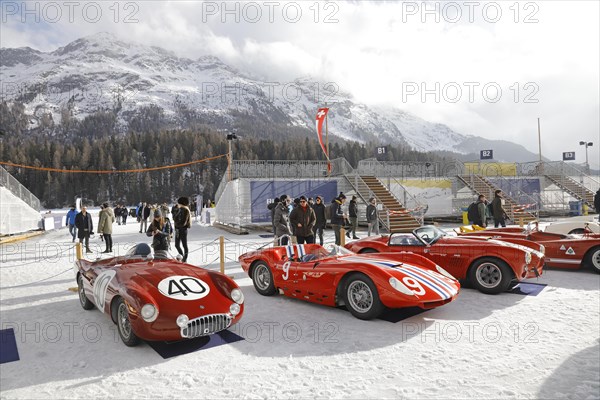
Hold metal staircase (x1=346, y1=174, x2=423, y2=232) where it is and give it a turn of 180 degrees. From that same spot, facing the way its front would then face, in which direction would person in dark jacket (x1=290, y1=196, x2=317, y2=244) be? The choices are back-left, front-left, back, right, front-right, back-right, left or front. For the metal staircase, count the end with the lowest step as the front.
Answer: back-left

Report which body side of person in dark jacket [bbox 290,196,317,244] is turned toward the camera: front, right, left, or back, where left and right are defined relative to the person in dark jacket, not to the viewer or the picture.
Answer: front

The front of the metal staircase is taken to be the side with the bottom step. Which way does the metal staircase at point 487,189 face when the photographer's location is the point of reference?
facing the viewer and to the right of the viewer

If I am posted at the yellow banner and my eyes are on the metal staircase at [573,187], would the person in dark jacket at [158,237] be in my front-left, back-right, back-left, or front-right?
back-right

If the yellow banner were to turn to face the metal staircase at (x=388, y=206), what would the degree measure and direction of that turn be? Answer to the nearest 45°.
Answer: approximately 45° to its right

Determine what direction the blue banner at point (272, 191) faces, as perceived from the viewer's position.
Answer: facing the viewer

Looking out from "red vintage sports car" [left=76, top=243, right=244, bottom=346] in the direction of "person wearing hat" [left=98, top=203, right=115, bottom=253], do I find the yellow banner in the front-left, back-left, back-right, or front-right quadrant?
front-right

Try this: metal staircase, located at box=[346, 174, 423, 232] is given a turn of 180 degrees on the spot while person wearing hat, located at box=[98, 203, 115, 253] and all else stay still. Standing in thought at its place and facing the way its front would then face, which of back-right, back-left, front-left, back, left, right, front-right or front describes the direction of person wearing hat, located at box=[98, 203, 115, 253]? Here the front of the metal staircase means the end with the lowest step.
left

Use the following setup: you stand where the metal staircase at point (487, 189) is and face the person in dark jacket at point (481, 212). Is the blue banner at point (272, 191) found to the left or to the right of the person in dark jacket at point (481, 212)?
right

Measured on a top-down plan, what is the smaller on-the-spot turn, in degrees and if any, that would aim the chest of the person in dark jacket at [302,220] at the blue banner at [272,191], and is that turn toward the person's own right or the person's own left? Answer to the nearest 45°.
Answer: approximately 180°

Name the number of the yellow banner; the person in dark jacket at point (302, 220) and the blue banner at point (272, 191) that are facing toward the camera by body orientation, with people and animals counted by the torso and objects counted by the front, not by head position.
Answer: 3

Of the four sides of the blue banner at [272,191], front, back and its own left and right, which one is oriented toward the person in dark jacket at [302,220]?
front

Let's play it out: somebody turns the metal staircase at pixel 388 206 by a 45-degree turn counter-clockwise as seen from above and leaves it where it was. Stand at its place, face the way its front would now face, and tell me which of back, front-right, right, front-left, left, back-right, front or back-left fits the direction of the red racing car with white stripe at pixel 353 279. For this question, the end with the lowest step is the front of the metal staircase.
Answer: right
